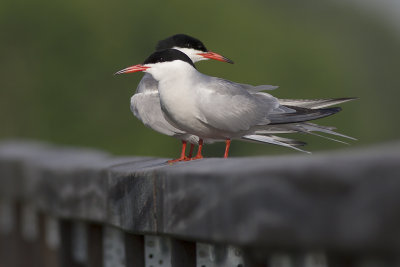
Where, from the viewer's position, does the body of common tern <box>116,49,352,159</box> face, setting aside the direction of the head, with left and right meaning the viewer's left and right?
facing to the left of the viewer

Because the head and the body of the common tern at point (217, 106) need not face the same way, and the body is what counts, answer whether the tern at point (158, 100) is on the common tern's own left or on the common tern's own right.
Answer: on the common tern's own right
